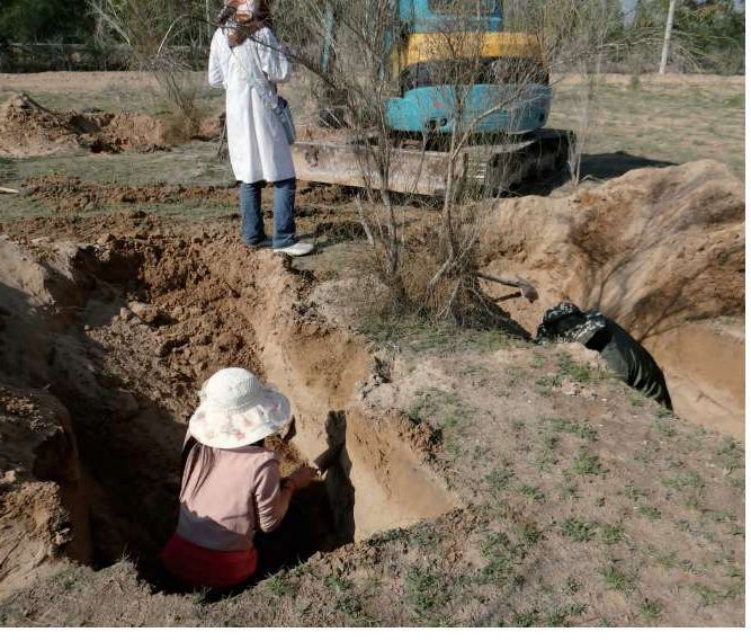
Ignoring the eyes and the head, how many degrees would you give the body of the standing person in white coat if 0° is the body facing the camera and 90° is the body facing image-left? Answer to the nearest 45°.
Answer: approximately 225°

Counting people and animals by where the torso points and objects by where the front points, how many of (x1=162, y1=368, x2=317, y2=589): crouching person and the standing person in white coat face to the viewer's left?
0

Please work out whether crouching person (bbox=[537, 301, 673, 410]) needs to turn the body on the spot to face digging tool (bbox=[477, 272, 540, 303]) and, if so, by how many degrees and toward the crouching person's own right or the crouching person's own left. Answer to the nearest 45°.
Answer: approximately 45° to the crouching person's own right

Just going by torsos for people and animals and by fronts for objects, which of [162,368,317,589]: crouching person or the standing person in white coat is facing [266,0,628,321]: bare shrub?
the crouching person

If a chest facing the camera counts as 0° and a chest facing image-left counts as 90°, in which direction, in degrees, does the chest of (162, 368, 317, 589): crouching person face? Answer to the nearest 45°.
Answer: approximately 225°

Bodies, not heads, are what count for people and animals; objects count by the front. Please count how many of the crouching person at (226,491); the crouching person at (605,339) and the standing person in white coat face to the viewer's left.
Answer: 1

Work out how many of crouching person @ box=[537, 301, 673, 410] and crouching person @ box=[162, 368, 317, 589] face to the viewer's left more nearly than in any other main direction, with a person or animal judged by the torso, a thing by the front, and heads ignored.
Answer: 1

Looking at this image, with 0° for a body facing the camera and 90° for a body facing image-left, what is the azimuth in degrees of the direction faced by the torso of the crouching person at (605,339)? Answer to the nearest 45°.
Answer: approximately 90°

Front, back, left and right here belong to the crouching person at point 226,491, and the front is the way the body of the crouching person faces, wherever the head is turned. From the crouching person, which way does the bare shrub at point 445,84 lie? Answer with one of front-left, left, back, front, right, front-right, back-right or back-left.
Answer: front

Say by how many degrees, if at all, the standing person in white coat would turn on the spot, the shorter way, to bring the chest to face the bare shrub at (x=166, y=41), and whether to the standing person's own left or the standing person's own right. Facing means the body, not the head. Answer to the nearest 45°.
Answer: approximately 45° to the standing person's own left
